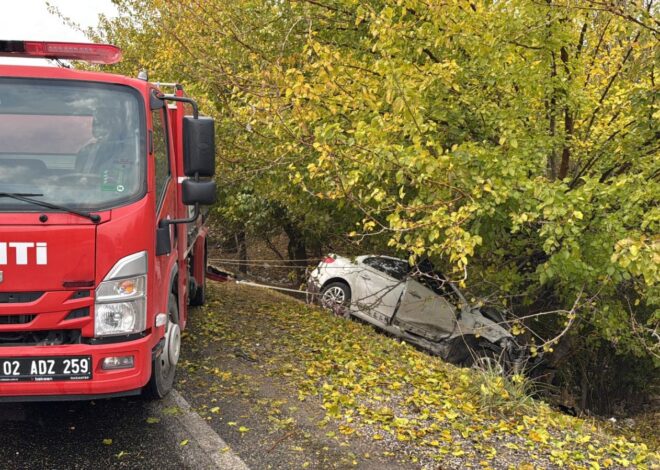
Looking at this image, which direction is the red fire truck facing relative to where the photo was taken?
toward the camera

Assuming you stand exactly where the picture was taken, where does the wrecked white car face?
facing to the right of the viewer

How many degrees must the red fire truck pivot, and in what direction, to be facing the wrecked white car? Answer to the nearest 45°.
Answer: approximately 135° to its left

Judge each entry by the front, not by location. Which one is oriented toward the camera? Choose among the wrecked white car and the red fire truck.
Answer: the red fire truck

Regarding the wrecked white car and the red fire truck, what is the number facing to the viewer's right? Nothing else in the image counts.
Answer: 1

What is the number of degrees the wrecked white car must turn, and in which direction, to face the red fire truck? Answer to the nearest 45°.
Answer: approximately 90° to its right
